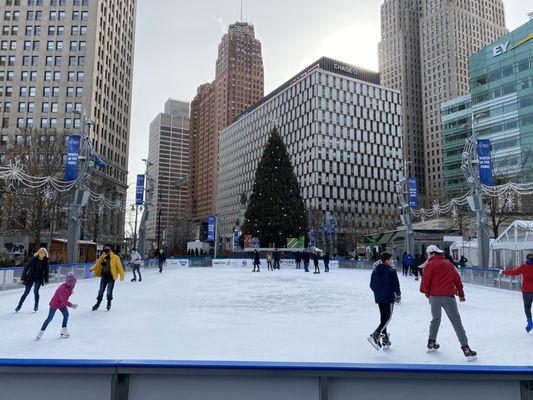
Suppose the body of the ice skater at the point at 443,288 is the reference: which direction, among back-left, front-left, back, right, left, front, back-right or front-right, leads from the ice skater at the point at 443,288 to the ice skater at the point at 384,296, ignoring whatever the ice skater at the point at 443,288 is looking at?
front-left

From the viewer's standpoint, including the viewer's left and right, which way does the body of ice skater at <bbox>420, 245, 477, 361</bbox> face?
facing away from the viewer and to the left of the viewer

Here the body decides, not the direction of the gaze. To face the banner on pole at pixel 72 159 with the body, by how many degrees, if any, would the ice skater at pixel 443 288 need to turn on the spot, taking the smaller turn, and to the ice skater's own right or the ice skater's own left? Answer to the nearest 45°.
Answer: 0° — they already face it

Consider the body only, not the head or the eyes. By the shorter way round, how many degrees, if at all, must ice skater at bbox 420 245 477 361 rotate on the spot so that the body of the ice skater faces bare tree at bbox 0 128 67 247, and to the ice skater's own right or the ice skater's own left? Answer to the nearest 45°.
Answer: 0° — they already face it

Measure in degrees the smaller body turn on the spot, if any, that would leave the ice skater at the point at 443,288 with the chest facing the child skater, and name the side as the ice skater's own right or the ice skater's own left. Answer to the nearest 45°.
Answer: approximately 45° to the ice skater's own left

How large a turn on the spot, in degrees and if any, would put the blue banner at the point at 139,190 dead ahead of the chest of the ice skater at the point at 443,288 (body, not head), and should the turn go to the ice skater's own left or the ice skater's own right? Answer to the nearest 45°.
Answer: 0° — they already face it
